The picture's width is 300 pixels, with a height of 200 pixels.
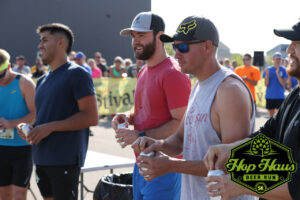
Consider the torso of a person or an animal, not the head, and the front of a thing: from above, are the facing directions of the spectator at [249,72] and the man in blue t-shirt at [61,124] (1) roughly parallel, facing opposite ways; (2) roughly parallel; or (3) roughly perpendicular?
roughly parallel

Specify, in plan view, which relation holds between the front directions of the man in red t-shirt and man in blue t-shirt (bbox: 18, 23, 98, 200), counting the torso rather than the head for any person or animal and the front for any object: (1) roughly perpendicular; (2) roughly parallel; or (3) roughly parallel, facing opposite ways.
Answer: roughly parallel

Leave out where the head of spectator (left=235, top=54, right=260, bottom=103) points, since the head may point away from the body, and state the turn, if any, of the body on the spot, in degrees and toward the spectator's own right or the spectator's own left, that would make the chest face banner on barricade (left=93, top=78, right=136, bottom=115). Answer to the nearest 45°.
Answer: approximately 135° to the spectator's own right

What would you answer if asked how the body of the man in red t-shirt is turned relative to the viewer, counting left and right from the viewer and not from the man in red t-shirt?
facing the viewer and to the left of the viewer

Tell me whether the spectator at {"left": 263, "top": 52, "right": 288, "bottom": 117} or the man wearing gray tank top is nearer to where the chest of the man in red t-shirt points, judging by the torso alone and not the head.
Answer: the man wearing gray tank top

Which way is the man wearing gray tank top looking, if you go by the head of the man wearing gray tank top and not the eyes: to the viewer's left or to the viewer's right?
to the viewer's left

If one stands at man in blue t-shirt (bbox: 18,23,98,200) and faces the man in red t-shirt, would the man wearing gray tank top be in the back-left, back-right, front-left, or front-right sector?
front-right

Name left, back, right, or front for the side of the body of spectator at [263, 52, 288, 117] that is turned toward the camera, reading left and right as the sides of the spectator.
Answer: front

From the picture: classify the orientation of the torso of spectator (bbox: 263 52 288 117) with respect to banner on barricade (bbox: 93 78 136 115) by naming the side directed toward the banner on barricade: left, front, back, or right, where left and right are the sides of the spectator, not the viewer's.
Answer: right

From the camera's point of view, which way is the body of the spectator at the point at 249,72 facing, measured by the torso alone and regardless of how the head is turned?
toward the camera

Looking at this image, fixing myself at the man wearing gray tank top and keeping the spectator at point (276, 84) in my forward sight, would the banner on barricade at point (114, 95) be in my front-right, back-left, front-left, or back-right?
front-left

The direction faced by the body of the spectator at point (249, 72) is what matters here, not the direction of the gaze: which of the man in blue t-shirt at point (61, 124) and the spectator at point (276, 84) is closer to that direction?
the man in blue t-shirt
